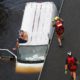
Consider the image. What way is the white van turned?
toward the camera

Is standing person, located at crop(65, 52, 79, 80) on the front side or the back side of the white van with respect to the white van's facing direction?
on the front side

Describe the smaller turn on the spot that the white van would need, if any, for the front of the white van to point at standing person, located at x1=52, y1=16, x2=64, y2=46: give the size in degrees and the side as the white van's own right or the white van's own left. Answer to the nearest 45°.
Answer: approximately 45° to the white van's own left
